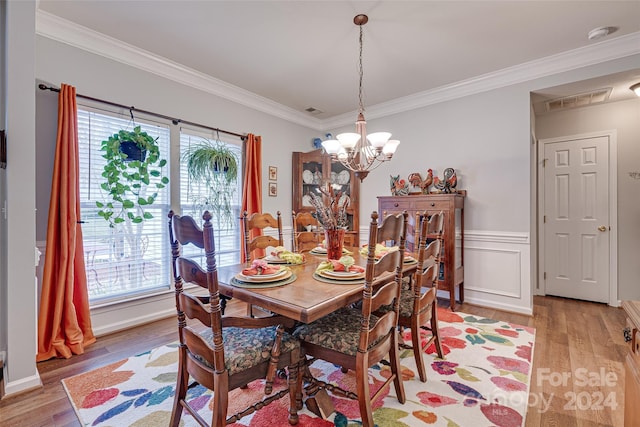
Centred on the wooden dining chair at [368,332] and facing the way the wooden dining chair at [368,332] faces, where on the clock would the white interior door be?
The white interior door is roughly at 3 o'clock from the wooden dining chair.

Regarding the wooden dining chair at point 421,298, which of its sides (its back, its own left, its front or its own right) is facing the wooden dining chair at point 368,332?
left

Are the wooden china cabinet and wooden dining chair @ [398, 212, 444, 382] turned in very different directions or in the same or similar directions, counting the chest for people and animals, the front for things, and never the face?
very different directions

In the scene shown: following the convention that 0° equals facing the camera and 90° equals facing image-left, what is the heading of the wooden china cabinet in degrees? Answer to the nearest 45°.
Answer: approximately 0°

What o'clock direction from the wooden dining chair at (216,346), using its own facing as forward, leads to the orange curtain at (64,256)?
The orange curtain is roughly at 9 o'clock from the wooden dining chair.

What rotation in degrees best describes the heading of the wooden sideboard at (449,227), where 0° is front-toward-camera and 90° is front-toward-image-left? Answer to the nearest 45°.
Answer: approximately 45°

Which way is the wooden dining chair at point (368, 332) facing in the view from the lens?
facing away from the viewer and to the left of the viewer

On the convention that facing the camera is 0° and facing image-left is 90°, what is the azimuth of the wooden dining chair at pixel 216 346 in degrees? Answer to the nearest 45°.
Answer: approximately 225°

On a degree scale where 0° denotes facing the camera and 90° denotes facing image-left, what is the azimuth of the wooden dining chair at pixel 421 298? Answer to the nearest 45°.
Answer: approximately 135°

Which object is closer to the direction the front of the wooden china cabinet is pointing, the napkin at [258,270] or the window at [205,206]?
the napkin

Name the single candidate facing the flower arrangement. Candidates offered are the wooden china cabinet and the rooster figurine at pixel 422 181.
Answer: the wooden china cabinet
